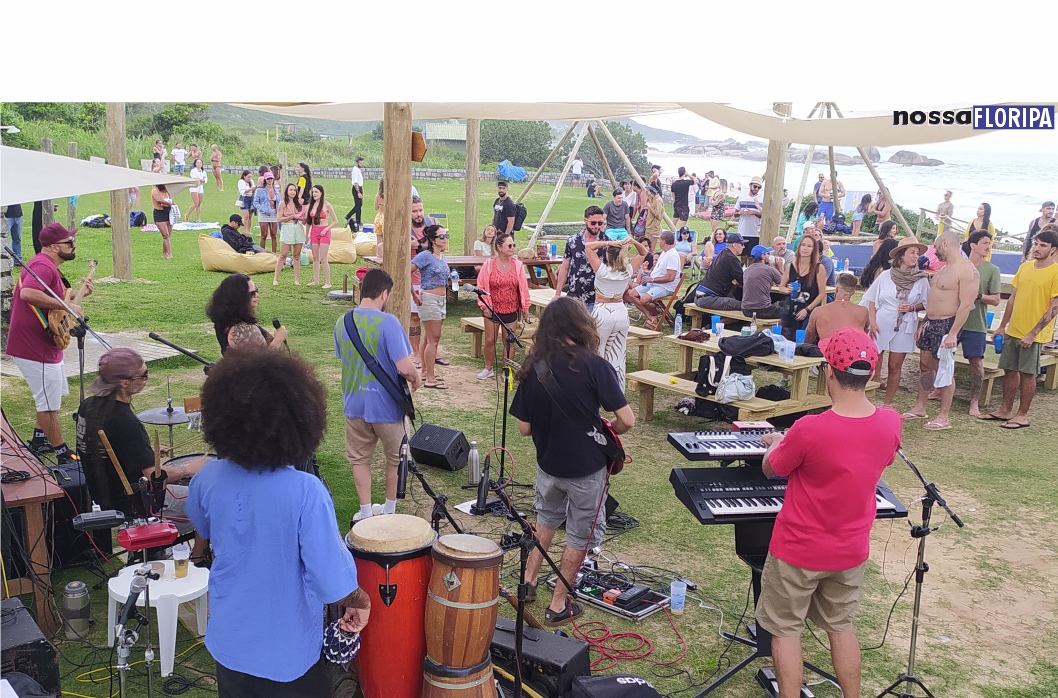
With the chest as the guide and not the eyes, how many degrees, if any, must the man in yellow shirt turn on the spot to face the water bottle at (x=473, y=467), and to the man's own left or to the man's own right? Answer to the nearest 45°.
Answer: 0° — they already face it

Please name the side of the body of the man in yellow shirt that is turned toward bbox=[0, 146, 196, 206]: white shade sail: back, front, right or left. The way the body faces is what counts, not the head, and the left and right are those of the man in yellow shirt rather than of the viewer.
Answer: front

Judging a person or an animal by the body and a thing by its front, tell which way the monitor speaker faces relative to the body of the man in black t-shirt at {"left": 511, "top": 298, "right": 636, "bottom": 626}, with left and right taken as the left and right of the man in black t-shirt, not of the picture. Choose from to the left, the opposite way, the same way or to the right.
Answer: the opposite way

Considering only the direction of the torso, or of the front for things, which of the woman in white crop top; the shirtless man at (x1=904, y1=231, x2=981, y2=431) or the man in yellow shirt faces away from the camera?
the woman in white crop top

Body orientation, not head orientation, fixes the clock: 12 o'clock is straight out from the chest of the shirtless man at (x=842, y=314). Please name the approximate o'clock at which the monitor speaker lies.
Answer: The monitor speaker is roughly at 8 o'clock from the shirtless man.

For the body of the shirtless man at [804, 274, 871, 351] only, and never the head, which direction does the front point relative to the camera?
away from the camera

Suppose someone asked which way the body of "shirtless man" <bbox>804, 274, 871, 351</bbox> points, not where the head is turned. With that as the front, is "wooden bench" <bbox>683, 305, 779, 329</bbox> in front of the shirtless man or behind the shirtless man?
in front

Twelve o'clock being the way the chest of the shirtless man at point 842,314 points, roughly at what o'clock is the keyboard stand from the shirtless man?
The keyboard stand is roughly at 6 o'clock from the shirtless man.

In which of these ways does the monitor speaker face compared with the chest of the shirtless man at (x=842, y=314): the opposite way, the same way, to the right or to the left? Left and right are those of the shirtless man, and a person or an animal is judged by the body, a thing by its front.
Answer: the opposite way

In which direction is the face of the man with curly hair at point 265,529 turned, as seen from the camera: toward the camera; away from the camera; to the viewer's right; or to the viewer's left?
away from the camera

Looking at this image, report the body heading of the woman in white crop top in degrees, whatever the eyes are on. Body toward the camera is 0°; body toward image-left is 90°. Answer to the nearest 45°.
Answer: approximately 180°

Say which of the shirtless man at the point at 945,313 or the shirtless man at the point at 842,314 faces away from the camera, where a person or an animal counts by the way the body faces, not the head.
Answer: the shirtless man at the point at 842,314
